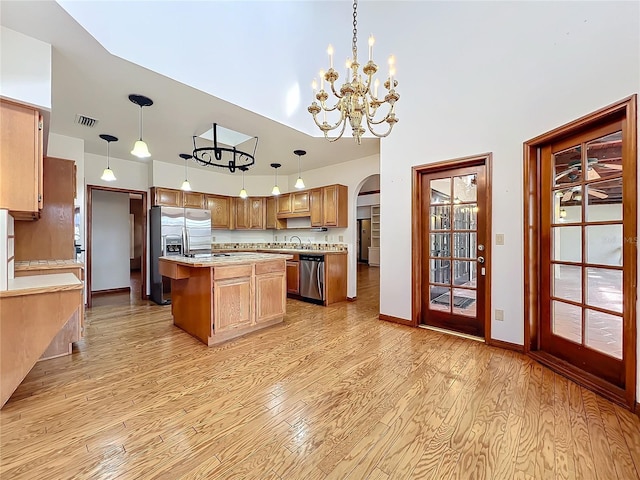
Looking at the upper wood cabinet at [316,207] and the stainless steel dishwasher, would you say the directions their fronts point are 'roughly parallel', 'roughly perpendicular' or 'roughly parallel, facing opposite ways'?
roughly parallel

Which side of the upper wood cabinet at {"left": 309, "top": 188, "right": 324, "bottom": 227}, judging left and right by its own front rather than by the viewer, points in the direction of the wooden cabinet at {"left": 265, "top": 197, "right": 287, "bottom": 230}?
right

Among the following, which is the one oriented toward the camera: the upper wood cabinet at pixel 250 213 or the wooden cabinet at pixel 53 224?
the upper wood cabinet

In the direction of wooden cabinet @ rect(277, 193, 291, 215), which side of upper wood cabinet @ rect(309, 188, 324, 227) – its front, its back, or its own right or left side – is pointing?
right

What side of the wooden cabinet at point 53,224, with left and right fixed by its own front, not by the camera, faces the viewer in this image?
right

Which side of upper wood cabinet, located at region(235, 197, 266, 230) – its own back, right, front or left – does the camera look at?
front

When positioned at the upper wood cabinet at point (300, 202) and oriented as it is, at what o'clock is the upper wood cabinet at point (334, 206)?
the upper wood cabinet at point (334, 206) is roughly at 9 o'clock from the upper wood cabinet at point (300, 202).

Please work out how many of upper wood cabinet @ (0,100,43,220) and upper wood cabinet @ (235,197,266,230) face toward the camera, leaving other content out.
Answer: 1

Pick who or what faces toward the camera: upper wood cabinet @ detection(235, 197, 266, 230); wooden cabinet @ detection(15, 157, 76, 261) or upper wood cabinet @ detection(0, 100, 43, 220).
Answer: upper wood cabinet @ detection(235, 197, 266, 230)

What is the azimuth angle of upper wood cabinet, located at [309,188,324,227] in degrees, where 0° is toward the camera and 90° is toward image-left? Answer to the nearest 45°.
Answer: approximately 45°

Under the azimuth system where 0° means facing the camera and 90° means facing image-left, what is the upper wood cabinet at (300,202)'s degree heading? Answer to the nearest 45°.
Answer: approximately 45°

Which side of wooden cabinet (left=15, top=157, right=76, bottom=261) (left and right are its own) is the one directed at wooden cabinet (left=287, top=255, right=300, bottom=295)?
front

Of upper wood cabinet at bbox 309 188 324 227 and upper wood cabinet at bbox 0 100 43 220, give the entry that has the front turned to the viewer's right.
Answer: upper wood cabinet at bbox 0 100 43 220

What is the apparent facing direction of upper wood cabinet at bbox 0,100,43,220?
to the viewer's right
